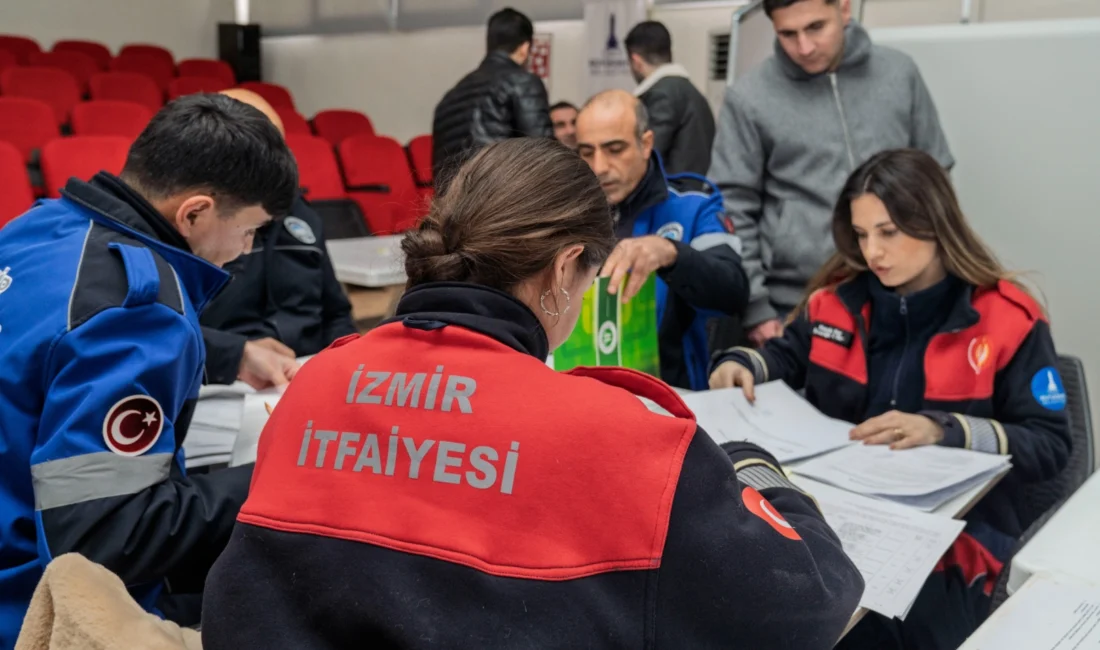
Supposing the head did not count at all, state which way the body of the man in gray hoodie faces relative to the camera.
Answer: toward the camera

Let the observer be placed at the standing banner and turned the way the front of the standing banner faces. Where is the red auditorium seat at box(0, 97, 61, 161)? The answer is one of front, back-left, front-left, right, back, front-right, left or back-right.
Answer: front-right

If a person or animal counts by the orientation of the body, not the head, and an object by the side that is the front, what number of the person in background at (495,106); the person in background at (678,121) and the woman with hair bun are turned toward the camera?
0

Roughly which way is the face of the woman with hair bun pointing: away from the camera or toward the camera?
away from the camera

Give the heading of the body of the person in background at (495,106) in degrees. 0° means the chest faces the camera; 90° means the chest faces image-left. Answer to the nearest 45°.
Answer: approximately 225°

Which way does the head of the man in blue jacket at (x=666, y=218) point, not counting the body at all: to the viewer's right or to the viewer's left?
to the viewer's left

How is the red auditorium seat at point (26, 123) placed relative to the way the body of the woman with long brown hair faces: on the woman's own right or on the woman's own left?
on the woman's own right

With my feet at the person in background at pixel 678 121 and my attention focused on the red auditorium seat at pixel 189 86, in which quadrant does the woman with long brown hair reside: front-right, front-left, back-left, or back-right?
back-left

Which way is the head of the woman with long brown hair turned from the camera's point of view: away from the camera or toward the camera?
toward the camera

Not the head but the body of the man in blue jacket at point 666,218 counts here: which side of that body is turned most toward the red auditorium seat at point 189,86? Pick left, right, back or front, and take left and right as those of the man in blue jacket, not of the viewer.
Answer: right

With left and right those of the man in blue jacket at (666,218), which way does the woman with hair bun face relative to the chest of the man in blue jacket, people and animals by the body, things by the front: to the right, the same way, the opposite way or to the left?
the opposite way

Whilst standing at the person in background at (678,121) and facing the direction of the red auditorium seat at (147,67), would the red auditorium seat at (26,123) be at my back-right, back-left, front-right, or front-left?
front-left
